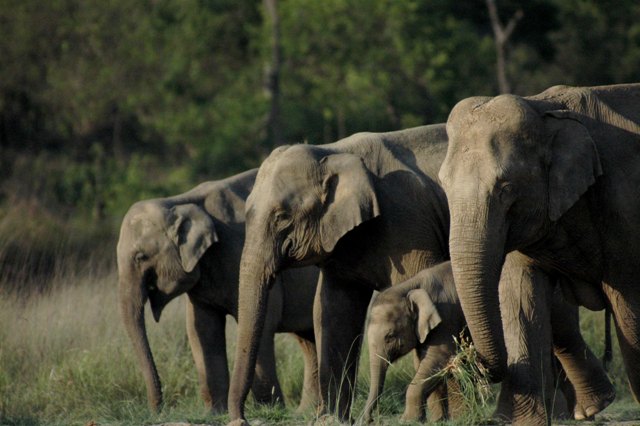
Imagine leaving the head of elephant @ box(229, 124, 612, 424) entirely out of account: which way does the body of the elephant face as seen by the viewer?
to the viewer's left

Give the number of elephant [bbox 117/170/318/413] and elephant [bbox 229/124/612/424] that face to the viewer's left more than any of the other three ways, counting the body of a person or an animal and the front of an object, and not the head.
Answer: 2

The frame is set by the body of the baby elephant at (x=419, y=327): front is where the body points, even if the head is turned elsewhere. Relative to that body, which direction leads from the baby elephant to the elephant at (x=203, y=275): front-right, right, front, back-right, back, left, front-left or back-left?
front-right

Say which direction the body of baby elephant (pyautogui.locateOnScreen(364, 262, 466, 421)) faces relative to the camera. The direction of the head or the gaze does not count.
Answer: to the viewer's left

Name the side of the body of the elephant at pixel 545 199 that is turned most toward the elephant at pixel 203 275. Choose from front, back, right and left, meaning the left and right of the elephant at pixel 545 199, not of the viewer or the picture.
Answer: right

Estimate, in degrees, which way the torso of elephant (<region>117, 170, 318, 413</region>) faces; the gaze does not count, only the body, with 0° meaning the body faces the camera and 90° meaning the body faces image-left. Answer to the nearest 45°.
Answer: approximately 90°
